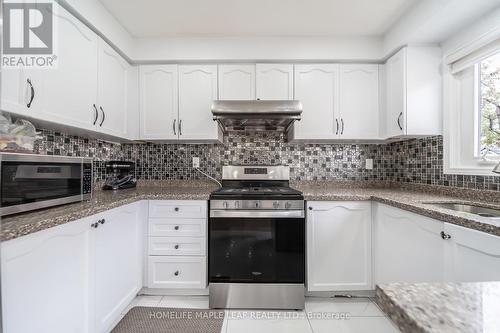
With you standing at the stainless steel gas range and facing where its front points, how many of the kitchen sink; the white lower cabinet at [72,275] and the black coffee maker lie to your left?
1

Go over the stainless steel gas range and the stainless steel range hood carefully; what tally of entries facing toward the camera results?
2

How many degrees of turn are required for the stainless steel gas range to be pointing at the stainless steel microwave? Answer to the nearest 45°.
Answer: approximately 45° to its right

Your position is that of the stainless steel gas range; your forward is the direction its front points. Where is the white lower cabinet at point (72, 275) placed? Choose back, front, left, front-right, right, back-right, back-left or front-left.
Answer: front-right

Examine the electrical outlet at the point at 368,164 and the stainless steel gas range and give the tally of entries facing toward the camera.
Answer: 2

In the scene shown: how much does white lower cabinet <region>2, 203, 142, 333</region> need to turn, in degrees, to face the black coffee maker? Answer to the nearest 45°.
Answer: approximately 135° to its left

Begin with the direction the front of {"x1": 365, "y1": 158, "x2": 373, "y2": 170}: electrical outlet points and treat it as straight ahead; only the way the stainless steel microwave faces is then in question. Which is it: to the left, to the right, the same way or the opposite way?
to the left

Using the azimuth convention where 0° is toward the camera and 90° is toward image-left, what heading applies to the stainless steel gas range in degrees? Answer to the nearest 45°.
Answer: approximately 0°

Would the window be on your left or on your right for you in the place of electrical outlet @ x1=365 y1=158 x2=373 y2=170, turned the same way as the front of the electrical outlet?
on your left

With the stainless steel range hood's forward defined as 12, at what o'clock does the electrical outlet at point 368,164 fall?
The electrical outlet is roughly at 8 o'clock from the stainless steel range hood.

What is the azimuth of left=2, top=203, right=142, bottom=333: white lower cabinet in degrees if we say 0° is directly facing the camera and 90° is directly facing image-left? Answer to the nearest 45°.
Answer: approximately 315°

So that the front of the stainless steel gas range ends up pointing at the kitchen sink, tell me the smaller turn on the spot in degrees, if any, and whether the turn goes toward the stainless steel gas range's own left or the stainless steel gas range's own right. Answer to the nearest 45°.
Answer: approximately 90° to the stainless steel gas range's own left

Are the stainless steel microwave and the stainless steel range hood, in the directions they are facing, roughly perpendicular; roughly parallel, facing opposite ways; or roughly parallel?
roughly perpendicular

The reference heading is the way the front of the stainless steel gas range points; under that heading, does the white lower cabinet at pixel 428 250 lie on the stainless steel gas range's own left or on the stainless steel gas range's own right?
on the stainless steel gas range's own left
